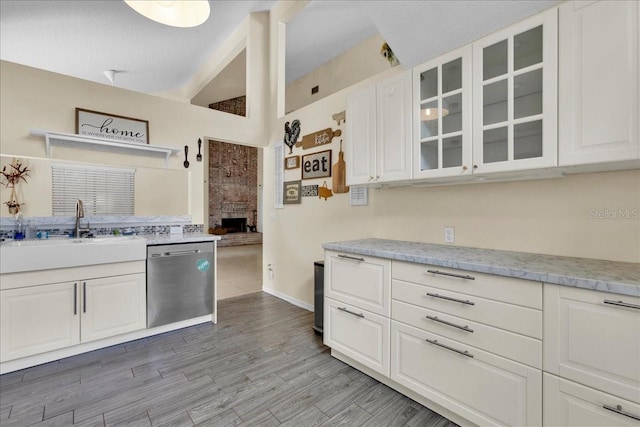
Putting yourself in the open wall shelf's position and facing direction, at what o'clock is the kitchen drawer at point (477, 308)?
The kitchen drawer is roughly at 11 o'clock from the open wall shelf.

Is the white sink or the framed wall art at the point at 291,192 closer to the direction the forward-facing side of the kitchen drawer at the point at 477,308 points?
the white sink

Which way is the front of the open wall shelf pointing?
toward the camera

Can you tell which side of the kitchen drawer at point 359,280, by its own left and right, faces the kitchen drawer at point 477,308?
left

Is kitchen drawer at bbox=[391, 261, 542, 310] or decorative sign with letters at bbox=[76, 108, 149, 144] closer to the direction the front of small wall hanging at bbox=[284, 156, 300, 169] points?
the decorative sign with letters

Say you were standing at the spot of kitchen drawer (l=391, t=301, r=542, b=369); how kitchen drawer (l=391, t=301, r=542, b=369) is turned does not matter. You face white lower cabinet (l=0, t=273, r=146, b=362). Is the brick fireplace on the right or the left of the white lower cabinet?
right

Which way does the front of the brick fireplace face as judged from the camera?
facing the viewer and to the right of the viewer

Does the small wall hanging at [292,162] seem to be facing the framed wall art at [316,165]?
no

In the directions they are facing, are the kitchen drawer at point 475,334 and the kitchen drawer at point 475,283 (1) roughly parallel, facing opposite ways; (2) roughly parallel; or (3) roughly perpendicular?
roughly parallel

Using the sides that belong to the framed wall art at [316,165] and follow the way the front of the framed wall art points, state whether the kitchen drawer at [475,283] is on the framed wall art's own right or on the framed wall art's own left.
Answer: on the framed wall art's own left

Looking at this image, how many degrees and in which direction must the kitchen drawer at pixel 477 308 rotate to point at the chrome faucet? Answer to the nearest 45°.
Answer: approximately 45° to its right

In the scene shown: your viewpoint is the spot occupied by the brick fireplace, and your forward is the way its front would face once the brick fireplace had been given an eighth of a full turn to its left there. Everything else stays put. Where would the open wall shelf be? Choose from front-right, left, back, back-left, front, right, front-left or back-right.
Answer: right

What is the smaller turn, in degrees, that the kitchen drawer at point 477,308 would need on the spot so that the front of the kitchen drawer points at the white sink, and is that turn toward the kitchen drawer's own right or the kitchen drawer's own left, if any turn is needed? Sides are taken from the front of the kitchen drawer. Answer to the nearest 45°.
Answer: approximately 45° to the kitchen drawer's own right

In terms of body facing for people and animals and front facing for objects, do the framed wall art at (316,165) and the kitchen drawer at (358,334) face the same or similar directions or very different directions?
same or similar directions

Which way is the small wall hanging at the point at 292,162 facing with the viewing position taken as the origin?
facing the viewer and to the left of the viewer

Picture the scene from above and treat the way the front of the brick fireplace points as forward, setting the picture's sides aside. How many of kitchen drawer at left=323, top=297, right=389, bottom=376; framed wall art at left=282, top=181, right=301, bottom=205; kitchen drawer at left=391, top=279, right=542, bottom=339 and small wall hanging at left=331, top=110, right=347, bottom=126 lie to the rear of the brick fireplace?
0

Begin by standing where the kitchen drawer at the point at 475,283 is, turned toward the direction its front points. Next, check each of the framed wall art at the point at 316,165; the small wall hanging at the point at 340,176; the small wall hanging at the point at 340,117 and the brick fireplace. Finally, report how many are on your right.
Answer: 4

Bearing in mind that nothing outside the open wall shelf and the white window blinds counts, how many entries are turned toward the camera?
2

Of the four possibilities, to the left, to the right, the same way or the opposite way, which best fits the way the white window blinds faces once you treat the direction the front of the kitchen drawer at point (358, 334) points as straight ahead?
to the left

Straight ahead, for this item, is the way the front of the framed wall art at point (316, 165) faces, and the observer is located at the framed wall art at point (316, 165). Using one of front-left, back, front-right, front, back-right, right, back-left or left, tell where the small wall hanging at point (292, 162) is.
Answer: right
